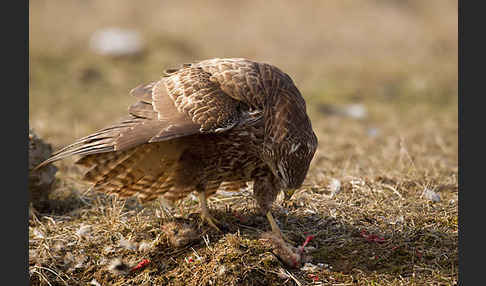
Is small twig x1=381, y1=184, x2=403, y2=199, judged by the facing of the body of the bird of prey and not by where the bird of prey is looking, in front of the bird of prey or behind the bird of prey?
in front

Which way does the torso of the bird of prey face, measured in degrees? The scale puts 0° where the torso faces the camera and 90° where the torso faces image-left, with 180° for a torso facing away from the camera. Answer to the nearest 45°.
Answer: approximately 270°
